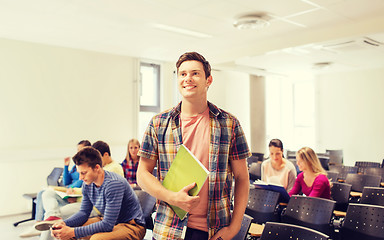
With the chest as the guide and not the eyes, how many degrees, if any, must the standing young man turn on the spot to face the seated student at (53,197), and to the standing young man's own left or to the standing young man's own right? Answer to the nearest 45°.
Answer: approximately 135° to the standing young man's own right

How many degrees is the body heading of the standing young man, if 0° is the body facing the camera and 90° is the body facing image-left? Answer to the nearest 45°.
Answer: approximately 0°

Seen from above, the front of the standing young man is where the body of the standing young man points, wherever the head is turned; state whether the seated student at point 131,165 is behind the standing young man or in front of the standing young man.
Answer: behind

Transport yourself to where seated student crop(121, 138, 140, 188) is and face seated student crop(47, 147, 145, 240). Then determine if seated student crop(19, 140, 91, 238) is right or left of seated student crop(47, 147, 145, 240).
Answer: right

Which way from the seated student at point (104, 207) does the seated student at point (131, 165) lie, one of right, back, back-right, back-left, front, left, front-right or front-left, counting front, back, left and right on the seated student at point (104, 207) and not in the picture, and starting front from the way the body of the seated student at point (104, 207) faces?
back-right

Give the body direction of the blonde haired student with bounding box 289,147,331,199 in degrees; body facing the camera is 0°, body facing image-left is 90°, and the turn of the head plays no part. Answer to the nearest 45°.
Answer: approximately 45°

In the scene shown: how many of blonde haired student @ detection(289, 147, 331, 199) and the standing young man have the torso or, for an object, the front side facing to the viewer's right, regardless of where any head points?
0
